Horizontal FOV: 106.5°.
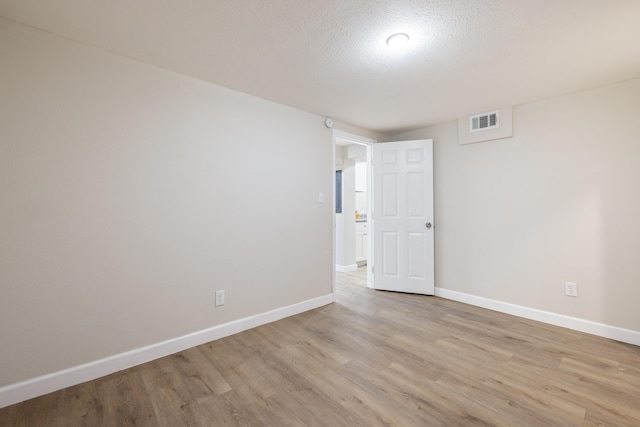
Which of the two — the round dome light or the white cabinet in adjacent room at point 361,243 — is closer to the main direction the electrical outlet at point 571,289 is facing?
the round dome light

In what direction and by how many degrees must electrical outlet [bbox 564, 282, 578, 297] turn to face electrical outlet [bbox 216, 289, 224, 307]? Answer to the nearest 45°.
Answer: approximately 45° to its right

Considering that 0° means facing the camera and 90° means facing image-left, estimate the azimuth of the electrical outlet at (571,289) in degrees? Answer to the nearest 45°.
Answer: approximately 0°

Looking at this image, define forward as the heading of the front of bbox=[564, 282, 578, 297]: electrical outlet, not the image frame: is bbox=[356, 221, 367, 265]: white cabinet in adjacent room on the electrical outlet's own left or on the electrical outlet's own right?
on the electrical outlet's own right

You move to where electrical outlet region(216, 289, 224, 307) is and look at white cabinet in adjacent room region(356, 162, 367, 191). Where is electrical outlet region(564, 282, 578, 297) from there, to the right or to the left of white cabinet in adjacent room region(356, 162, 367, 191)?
right

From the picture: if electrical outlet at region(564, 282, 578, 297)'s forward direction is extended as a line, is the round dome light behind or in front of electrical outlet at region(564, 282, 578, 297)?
in front

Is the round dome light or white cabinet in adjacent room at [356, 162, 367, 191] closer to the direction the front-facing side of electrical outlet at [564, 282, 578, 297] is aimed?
the round dome light

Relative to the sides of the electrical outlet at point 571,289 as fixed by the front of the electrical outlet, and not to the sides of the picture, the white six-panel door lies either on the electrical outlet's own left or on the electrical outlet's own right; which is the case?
on the electrical outlet's own right
